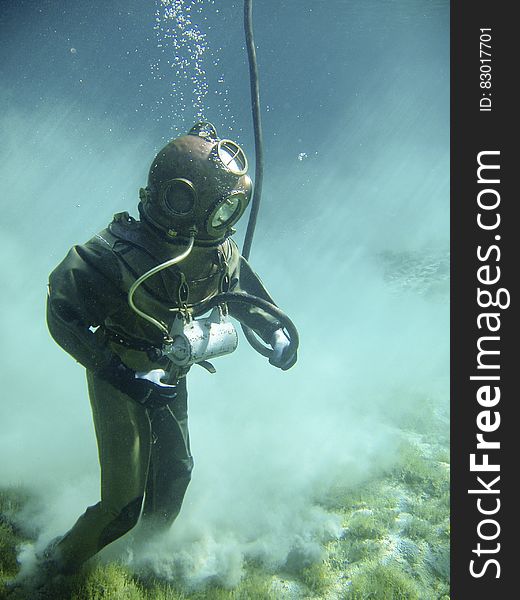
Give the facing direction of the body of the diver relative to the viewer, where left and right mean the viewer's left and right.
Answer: facing the viewer and to the right of the viewer
